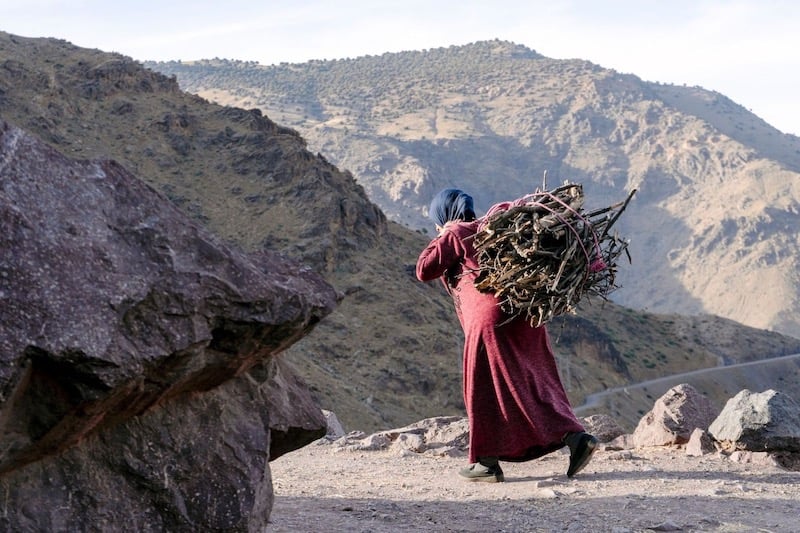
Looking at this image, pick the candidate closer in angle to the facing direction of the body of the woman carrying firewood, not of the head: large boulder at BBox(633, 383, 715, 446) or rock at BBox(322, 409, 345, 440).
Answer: the rock

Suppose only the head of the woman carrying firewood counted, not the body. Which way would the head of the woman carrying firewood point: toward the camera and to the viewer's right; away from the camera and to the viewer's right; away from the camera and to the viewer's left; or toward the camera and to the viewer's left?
away from the camera and to the viewer's left

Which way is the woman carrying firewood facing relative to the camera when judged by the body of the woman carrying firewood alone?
to the viewer's left

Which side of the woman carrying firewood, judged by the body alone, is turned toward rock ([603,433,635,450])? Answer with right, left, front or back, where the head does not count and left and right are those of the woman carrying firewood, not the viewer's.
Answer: right

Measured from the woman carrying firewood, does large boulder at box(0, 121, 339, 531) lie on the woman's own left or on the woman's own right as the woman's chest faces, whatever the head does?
on the woman's own left

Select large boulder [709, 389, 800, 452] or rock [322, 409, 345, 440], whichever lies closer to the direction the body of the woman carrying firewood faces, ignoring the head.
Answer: the rock

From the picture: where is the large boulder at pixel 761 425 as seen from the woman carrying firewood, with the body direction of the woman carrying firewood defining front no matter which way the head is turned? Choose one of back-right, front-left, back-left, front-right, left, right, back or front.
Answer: back-right

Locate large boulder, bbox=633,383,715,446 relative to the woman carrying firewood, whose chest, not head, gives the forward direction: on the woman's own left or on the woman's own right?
on the woman's own right

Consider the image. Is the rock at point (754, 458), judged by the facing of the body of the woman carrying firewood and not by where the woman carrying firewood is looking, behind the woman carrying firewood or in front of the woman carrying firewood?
behind
